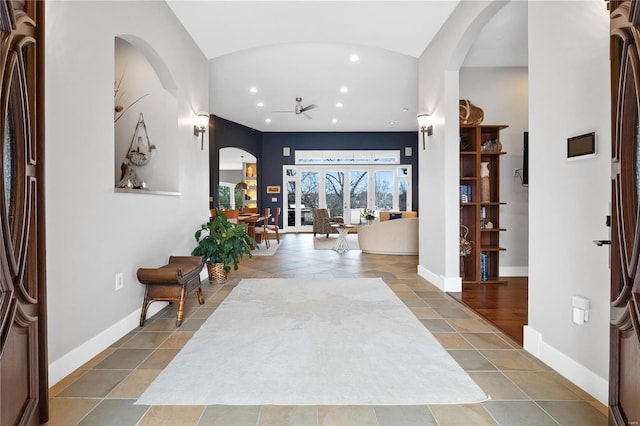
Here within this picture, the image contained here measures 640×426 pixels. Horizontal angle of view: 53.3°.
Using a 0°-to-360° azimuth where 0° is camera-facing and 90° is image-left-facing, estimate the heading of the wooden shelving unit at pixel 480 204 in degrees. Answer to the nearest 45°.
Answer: approximately 0°

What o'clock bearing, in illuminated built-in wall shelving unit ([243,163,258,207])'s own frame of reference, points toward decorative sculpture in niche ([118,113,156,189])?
The decorative sculpture in niche is roughly at 12 o'clock from the illuminated built-in wall shelving unit.

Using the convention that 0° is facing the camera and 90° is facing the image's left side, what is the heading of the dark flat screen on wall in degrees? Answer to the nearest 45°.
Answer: approximately 45°

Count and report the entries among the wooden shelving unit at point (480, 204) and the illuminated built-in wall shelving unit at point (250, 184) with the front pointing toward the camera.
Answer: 2

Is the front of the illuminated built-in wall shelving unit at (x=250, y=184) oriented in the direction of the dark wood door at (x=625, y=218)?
yes

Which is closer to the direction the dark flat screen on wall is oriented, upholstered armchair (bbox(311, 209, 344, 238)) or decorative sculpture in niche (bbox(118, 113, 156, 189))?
the decorative sculpture in niche
